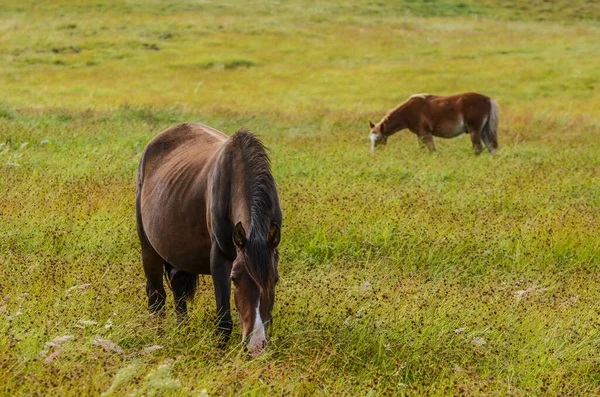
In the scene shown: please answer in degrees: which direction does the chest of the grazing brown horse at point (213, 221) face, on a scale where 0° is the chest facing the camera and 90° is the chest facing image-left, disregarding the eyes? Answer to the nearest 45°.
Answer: approximately 315°

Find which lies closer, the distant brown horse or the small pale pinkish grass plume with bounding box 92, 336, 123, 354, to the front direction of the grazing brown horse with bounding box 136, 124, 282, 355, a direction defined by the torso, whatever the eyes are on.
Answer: the small pale pinkish grass plume

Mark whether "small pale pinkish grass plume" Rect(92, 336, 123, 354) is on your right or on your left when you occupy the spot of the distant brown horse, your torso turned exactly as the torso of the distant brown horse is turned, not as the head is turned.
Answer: on your left

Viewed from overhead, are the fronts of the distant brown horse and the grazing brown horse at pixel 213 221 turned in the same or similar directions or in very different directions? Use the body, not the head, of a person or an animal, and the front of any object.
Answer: very different directions

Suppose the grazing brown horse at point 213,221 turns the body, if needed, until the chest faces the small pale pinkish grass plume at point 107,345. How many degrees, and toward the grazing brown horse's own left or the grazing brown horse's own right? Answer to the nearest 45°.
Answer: approximately 90° to the grazing brown horse's own right

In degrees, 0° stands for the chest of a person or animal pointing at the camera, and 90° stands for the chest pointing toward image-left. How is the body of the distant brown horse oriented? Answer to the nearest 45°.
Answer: approximately 90°

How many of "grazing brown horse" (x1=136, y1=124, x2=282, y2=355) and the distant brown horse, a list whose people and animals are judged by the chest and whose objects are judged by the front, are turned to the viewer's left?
1

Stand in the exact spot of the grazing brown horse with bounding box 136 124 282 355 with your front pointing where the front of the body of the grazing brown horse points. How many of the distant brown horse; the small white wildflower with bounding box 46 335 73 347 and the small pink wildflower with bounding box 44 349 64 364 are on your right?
2

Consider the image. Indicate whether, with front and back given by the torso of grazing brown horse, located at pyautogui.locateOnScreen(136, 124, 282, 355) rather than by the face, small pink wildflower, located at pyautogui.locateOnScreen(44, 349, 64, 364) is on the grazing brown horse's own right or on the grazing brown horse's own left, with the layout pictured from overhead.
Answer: on the grazing brown horse's own right
